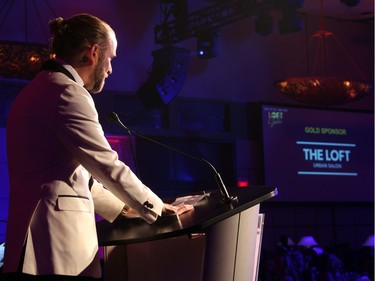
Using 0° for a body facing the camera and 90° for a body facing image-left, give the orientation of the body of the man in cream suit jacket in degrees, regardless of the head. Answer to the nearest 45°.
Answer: approximately 225°

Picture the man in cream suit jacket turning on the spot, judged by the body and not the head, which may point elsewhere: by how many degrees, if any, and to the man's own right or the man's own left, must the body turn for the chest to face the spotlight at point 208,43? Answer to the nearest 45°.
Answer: approximately 45° to the man's own left

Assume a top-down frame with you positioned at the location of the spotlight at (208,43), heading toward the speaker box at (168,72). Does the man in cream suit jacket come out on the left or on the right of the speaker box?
left

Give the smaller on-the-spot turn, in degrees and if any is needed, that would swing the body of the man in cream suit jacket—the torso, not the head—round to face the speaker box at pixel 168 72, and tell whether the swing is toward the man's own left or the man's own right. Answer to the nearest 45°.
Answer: approximately 45° to the man's own left

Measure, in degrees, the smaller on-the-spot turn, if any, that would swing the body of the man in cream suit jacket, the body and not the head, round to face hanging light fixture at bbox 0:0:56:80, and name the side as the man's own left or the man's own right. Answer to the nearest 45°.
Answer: approximately 45° to the man's own left
